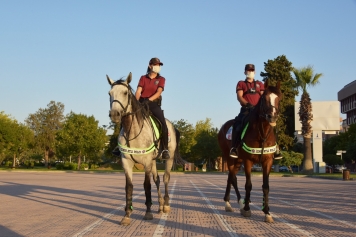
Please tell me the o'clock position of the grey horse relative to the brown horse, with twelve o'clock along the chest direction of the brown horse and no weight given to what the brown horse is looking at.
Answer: The grey horse is roughly at 4 o'clock from the brown horse.

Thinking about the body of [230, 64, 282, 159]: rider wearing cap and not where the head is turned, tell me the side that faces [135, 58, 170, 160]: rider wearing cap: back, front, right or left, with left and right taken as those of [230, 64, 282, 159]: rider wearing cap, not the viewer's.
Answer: right

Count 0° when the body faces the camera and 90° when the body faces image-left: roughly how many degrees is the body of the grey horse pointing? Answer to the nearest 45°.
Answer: approximately 45°

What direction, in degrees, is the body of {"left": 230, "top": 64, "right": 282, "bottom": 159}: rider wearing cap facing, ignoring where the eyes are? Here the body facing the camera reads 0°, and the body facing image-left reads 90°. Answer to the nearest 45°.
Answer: approximately 0°

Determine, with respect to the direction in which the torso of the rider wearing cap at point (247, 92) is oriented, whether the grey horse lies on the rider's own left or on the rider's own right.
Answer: on the rider's own right

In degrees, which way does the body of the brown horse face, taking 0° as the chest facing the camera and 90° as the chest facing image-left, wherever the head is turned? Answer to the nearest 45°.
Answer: approximately 315°
